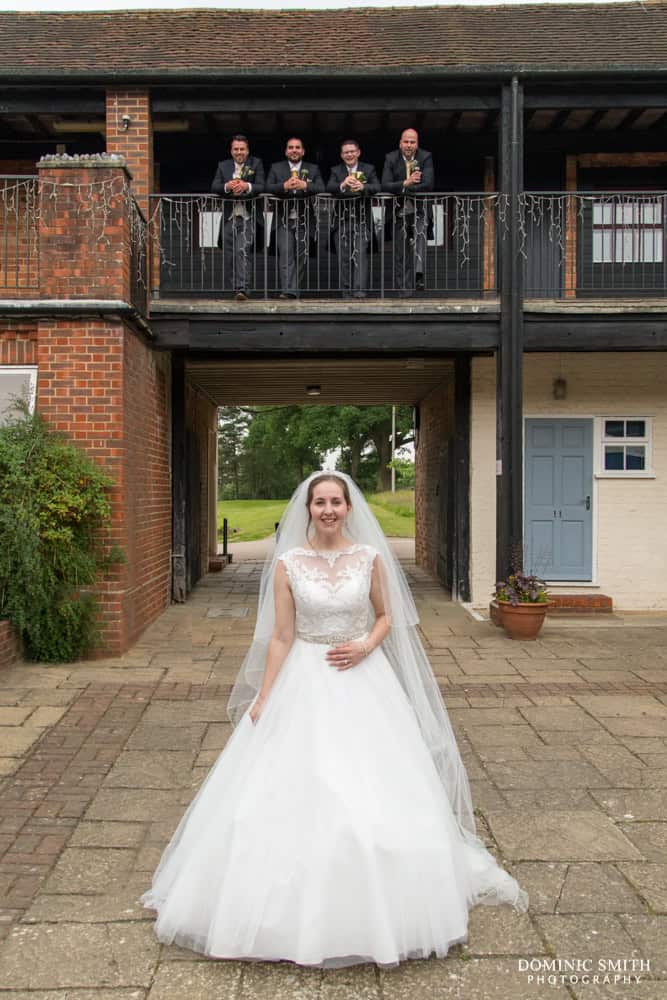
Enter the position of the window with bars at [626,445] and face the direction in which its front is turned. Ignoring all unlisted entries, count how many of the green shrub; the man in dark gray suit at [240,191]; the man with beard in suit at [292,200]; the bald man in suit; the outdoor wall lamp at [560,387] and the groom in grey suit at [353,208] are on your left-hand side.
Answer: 0

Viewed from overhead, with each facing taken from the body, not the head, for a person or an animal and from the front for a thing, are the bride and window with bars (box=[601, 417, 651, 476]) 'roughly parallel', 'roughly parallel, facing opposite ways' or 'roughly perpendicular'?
roughly parallel

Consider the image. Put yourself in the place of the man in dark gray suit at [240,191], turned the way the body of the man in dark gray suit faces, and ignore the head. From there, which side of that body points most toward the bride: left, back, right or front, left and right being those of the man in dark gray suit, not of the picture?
front

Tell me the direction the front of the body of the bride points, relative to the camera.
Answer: toward the camera

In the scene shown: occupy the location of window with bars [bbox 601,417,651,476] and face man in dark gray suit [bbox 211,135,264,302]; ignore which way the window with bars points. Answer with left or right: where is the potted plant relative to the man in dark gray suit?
left

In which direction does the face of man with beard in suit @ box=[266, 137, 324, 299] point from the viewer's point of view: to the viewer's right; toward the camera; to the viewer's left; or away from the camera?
toward the camera

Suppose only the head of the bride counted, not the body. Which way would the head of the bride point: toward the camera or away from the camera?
toward the camera

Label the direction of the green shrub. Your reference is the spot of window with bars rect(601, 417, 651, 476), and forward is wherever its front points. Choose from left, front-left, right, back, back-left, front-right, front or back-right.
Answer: front-right

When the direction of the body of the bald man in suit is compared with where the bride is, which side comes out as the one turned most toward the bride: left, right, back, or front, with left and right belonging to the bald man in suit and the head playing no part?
front

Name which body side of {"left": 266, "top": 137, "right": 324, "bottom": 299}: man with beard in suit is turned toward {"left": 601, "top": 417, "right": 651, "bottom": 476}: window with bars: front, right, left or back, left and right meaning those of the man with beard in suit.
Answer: left

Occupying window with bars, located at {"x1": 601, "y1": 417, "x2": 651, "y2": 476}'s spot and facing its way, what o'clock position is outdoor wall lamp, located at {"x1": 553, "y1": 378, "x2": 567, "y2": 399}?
The outdoor wall lamp is roughly at 2 o'clock from the window with bars.

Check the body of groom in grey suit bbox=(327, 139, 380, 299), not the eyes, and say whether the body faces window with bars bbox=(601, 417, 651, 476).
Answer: no

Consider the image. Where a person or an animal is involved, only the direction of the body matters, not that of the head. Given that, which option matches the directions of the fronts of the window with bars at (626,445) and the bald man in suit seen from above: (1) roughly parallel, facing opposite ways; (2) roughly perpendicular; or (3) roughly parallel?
roughly parallel

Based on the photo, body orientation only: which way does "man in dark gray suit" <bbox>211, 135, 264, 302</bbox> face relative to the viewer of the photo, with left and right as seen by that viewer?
facing the viewer

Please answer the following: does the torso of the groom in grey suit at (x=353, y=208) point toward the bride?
yes
